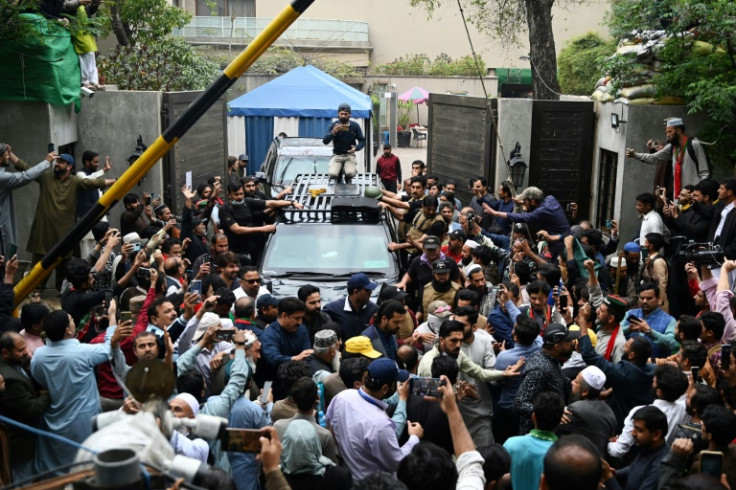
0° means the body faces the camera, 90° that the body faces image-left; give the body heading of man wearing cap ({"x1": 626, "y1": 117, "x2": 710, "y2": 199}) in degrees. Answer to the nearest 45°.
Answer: approximately 45°

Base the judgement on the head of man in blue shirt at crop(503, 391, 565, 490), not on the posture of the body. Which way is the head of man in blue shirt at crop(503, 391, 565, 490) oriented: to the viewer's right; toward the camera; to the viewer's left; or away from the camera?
away from the camera

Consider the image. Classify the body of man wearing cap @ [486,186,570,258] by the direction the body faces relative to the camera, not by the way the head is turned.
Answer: to the viewer's left

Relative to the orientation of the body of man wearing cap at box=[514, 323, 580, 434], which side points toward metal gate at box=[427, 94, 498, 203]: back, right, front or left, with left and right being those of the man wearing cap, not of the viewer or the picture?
left

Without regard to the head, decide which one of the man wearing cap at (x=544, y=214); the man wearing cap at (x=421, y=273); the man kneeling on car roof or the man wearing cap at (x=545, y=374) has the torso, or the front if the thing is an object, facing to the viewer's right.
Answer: the man wearing cap at (x=545, y=374)

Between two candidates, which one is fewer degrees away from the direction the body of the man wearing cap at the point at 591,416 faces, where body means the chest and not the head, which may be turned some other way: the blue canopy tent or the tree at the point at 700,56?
the blue canopy tent

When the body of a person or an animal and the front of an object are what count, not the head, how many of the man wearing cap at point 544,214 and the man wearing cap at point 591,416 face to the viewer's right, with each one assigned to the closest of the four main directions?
0

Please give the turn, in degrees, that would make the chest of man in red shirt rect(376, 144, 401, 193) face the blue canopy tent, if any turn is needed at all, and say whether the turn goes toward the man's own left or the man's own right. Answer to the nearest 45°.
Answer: approximately 135° to the man's own right

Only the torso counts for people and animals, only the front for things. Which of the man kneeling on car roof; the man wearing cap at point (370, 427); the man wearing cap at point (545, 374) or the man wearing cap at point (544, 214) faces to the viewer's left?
the man wearing cap at point (544, 214)

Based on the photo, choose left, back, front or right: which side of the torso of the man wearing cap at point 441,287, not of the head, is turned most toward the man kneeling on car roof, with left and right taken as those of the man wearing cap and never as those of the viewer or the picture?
back

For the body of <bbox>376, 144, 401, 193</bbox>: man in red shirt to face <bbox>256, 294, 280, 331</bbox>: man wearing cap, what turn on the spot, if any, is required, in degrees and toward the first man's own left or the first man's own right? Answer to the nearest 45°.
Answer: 0° — they already face them
